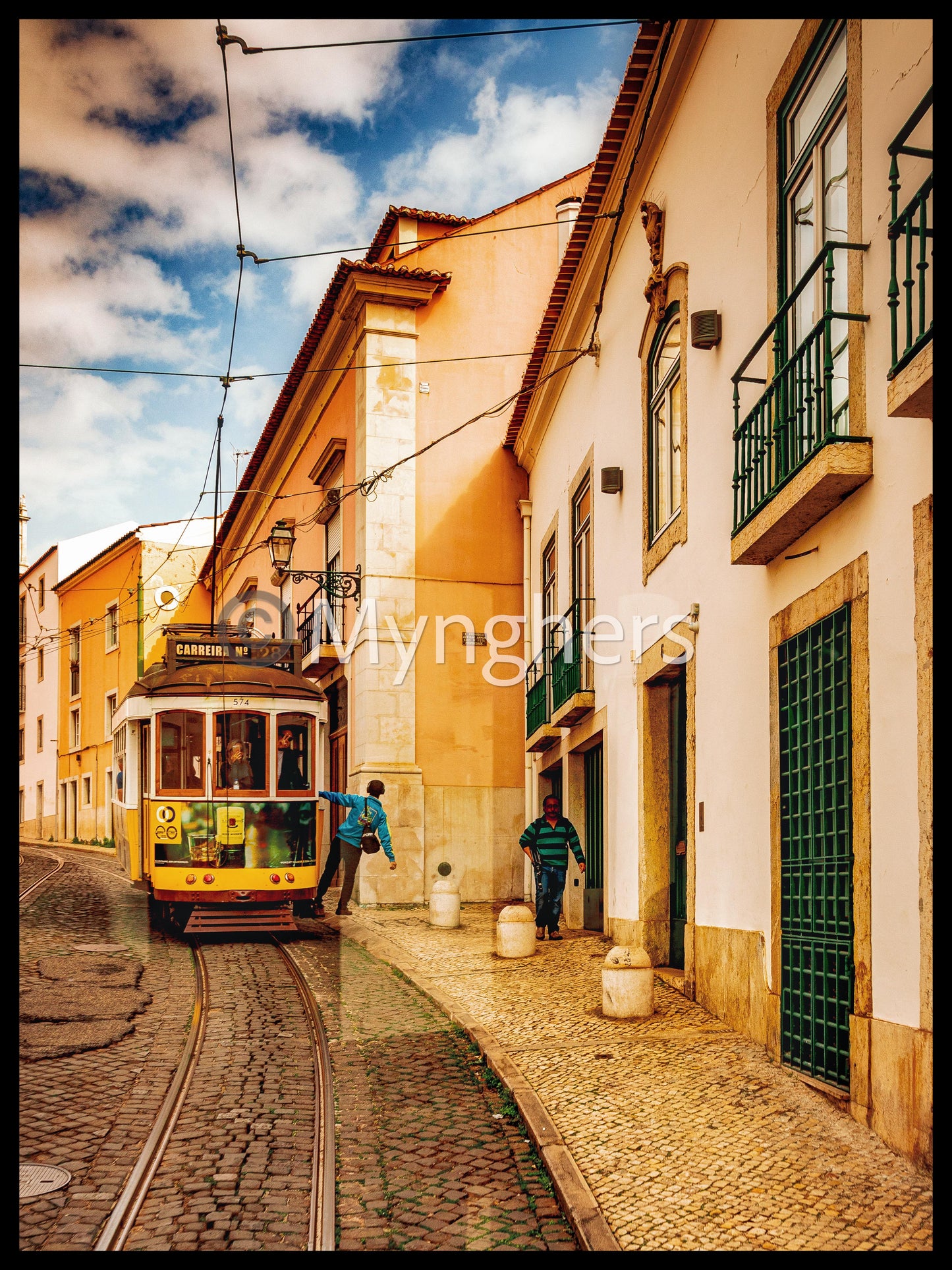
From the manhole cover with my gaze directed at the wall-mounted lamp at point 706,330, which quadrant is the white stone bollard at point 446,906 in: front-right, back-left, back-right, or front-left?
front-left

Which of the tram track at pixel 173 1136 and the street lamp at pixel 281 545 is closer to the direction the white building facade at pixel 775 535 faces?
the tram track

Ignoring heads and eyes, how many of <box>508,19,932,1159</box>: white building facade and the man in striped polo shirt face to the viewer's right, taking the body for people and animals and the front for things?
0

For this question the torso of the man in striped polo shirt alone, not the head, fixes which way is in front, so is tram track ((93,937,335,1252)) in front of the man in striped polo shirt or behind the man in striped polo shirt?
in front

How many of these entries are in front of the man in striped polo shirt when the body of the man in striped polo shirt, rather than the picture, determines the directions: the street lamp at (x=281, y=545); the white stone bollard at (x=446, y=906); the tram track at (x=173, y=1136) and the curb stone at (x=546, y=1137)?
2

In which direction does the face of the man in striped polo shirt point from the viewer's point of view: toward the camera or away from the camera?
toward the camera

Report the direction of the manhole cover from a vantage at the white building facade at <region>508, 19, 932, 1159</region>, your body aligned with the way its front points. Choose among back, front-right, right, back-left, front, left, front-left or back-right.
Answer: front

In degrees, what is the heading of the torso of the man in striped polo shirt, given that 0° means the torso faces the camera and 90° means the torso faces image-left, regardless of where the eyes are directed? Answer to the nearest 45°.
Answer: approximately 0°
